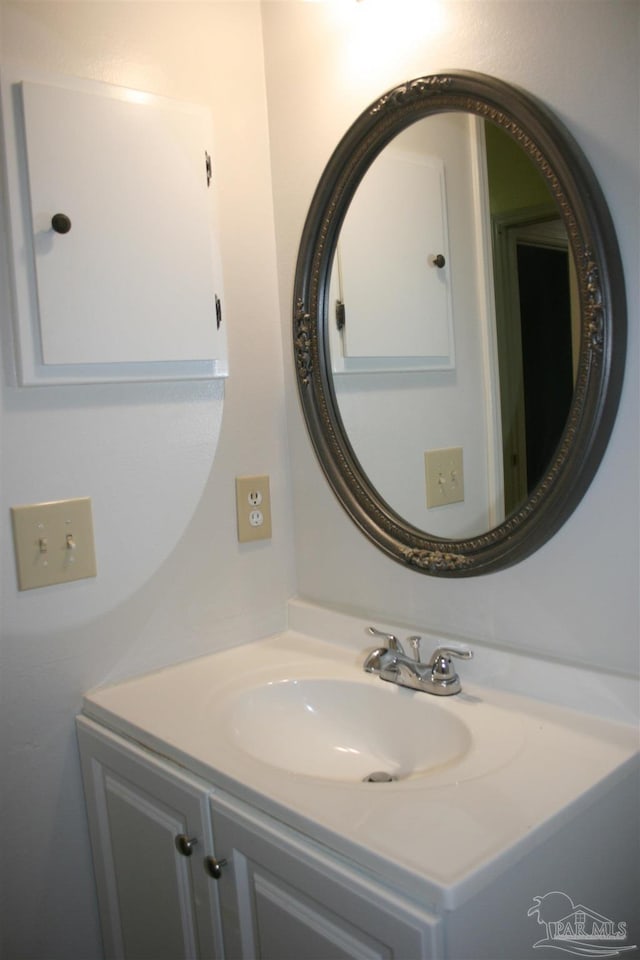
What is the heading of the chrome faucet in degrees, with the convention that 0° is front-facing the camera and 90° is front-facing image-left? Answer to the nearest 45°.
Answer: approximately 45°

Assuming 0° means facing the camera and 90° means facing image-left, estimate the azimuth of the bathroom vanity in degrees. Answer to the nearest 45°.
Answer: approximately 45°
